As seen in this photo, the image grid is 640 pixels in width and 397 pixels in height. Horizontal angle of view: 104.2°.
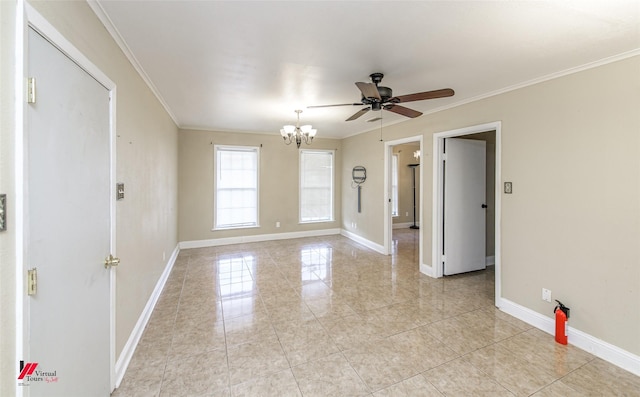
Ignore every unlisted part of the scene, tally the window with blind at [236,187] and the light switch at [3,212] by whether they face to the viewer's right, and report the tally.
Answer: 1

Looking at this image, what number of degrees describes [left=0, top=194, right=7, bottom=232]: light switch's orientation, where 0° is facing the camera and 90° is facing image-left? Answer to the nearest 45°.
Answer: approximately 270°

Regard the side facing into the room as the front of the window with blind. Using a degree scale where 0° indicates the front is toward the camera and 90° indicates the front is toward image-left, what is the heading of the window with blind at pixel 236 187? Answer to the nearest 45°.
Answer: approximately 0°

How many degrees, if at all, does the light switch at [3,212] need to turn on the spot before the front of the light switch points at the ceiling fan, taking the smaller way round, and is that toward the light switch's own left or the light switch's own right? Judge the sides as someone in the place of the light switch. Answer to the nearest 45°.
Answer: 0° — it already faces it

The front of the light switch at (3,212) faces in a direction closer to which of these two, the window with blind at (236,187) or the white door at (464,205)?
the white door

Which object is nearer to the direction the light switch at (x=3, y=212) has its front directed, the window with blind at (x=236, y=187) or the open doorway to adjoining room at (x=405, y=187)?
the open doorway to adjoining room

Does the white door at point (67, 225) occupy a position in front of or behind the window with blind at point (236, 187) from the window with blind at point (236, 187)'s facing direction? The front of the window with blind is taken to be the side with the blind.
in front

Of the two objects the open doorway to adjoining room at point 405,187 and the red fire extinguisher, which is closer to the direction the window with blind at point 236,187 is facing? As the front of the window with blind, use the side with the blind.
the red fire extinguisher

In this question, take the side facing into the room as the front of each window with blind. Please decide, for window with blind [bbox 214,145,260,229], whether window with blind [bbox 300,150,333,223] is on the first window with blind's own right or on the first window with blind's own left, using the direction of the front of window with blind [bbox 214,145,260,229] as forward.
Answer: on the first window with blind's own left

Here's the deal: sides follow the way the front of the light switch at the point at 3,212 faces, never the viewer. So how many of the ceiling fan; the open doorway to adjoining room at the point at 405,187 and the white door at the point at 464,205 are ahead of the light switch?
3

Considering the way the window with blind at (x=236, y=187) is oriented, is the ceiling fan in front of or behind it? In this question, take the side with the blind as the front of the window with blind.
in front

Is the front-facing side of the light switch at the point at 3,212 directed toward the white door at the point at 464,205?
yes

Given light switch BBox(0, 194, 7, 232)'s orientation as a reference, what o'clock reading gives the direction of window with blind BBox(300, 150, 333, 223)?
The window with blind is roughly at 11 o'clock from the light switch.

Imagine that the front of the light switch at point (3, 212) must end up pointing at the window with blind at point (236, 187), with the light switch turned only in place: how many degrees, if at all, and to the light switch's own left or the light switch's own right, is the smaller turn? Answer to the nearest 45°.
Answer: approximately 45° to the light switch's own left

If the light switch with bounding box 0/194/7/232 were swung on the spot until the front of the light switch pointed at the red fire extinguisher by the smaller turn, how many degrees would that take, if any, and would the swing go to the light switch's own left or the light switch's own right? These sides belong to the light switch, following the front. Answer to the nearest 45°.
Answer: approximately 45° to the light switch's own right
